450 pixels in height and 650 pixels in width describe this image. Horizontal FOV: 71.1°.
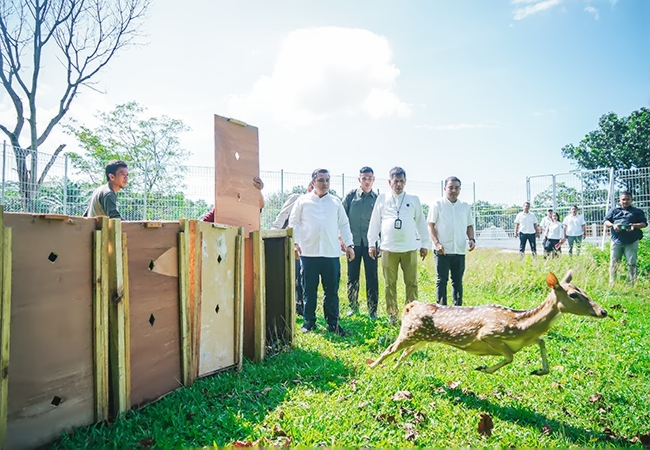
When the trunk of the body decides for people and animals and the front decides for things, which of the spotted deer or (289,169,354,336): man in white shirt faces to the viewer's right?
the spotted deer

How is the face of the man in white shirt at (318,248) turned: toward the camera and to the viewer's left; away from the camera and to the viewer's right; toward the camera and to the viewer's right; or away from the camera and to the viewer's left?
toward the camera and to the viewer's right

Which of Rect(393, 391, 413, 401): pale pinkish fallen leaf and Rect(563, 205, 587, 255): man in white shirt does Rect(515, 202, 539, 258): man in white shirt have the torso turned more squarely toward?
the pale pinkish fallen leaf

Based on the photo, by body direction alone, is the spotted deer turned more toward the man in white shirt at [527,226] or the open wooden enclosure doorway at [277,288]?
the man in white shirt

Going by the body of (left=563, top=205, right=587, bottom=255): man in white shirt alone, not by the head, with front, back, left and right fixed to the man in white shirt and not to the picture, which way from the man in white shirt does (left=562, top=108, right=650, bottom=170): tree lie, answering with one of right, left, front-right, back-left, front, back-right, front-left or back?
back

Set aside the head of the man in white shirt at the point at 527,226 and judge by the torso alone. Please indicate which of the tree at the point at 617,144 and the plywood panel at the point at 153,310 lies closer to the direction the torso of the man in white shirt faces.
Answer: the plywood panel

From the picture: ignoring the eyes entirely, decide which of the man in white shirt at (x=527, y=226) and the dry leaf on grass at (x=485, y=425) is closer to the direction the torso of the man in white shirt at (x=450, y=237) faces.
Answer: the dry leaf on grass

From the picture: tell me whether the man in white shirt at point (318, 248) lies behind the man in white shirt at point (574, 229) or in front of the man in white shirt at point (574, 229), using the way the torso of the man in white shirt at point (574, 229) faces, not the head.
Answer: in front

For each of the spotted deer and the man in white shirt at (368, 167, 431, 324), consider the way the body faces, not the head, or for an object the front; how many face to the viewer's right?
1

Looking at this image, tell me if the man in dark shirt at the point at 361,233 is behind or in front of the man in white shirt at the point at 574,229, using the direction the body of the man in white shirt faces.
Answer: in front

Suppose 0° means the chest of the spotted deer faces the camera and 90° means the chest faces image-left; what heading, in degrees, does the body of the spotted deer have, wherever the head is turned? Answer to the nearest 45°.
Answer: approximately 270°
